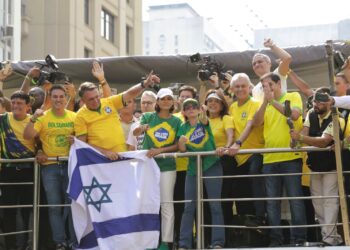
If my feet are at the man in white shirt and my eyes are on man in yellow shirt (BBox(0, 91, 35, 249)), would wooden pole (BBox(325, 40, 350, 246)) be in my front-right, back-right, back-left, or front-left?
back-left

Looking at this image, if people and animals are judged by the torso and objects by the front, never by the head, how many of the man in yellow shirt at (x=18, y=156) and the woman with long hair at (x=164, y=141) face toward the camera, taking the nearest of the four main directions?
2

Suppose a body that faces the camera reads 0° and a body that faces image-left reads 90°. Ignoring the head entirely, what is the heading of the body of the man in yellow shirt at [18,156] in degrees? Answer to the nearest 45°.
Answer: approximately 0°

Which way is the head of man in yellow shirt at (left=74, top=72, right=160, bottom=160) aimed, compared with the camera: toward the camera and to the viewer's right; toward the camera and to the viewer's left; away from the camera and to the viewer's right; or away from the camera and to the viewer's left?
toward the camera and to the viewer's right

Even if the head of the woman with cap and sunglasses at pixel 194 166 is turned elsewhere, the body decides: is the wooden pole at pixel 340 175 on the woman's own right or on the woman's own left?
on the woman's own left
